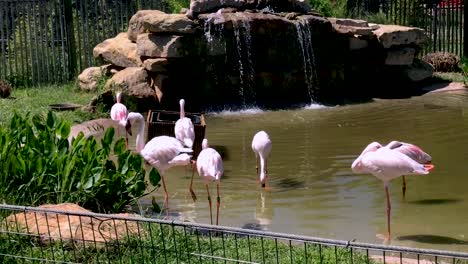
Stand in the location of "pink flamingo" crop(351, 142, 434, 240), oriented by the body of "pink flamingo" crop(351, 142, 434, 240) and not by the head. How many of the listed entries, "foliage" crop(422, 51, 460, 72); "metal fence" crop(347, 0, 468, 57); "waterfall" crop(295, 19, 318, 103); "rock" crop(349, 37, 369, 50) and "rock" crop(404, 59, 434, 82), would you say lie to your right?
5

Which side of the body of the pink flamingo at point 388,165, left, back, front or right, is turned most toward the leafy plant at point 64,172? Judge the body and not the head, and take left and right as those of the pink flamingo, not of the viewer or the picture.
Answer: front

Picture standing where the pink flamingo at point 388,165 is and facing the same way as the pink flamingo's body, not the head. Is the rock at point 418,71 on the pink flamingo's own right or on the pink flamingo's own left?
on the pink flamingo's own right

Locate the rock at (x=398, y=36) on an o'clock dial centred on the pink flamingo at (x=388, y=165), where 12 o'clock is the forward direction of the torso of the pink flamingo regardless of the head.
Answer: The rock is roughly at 3 o'clock from the pink flamingo.

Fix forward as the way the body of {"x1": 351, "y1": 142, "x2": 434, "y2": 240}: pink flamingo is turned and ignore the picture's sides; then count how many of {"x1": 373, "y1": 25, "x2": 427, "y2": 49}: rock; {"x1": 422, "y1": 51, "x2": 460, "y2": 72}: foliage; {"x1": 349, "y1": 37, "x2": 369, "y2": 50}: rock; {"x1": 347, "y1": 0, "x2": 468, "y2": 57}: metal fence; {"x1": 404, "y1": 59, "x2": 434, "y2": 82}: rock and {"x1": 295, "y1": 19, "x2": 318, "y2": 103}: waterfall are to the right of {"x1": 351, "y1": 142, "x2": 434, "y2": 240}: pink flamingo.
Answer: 6

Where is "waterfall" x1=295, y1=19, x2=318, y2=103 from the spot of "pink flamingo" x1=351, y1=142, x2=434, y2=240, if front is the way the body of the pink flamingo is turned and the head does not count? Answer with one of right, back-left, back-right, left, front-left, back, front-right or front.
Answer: right

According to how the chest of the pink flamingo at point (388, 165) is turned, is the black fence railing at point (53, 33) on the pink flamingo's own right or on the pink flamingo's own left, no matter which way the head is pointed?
on the pink flamingo's own right

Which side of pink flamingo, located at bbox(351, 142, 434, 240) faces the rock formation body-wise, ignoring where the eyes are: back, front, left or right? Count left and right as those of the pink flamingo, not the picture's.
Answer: right

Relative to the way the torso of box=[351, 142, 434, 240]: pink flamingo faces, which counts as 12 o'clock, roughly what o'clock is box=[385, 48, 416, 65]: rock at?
The rock is roughly at 3 o'clock from the pink flamingo.

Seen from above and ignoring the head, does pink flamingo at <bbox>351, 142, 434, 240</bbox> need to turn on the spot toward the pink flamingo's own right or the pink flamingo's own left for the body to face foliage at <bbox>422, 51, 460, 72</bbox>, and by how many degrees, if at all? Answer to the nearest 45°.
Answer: approximately 90° to the pink flamingo's own right

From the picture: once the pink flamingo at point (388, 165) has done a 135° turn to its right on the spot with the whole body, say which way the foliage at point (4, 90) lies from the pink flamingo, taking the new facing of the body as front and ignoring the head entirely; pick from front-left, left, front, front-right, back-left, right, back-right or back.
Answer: left

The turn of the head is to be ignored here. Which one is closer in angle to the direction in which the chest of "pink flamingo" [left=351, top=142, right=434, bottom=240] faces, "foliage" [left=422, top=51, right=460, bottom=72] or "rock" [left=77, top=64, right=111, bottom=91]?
the rock

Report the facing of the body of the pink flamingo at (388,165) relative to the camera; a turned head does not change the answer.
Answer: to the viewer's left

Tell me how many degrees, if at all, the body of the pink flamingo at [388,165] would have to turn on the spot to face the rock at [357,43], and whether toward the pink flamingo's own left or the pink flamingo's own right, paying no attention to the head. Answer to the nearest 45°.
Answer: approximately 90° to the pink flamingo's own right

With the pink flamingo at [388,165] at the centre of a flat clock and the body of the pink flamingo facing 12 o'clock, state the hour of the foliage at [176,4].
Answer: The foliage is roughly at 2 o'clock from the pink flamingo.
